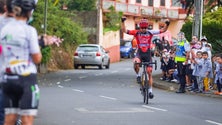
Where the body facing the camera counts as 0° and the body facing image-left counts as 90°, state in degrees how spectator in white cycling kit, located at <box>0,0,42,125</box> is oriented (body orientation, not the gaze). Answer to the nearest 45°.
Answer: approximately 225°

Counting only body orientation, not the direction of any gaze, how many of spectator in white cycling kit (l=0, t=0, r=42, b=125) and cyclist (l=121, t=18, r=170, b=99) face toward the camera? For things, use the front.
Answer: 1
